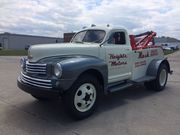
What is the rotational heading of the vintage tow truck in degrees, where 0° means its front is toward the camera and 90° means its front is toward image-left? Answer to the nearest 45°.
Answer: approximately 45°
